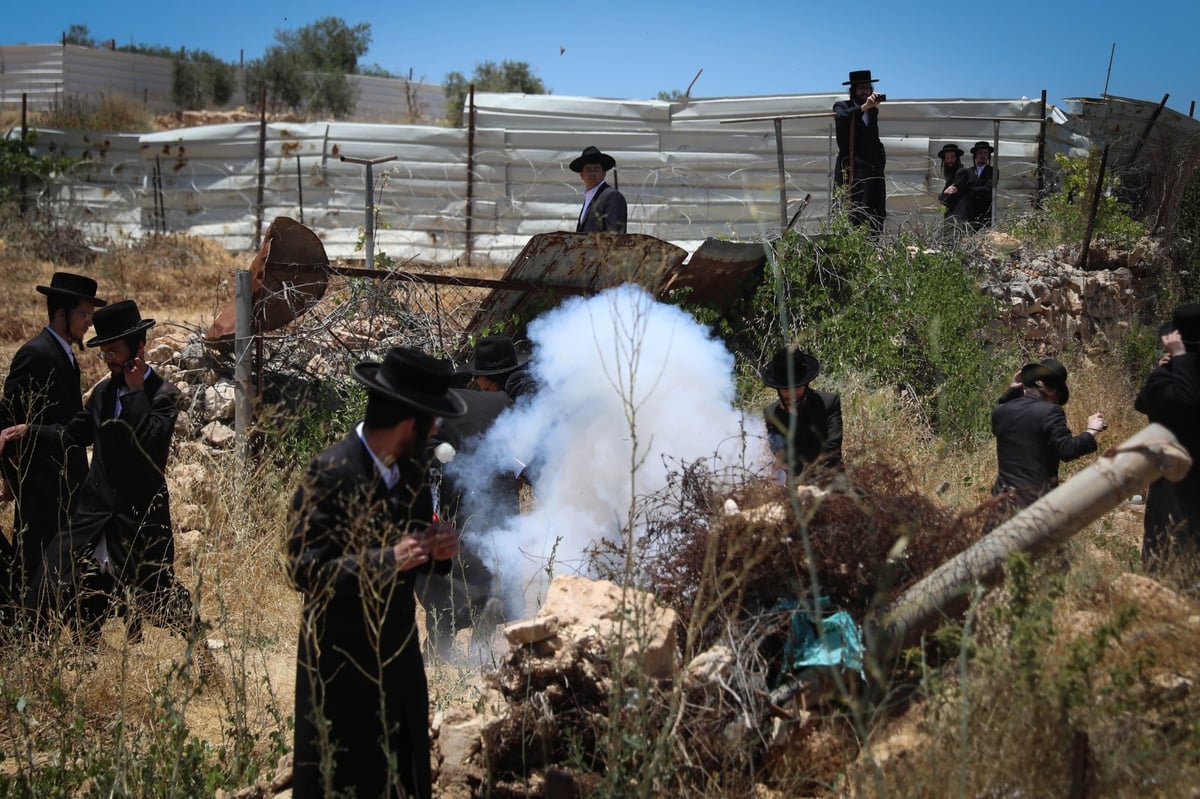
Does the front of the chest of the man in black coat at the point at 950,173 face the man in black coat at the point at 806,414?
yes

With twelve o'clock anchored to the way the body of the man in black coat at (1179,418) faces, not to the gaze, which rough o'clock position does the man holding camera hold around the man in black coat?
The man holding camera is roughly at 2 o'clock from the man in black coat.

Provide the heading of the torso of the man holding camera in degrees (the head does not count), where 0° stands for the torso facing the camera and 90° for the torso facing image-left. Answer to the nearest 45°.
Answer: approximately 315°

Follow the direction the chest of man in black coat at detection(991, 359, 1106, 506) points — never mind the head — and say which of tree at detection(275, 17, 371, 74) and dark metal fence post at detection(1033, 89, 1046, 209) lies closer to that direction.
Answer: the dark metal fence post

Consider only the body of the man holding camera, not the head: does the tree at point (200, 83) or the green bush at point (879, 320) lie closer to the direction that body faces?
the green bush

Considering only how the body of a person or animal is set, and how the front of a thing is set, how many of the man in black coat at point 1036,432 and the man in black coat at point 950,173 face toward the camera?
1

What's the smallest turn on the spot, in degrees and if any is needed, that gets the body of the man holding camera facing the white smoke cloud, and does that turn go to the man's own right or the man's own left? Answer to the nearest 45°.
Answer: approximately 45° to the man's own right

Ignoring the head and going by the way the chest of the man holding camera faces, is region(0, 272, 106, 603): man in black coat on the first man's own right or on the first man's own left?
on the first man's own right

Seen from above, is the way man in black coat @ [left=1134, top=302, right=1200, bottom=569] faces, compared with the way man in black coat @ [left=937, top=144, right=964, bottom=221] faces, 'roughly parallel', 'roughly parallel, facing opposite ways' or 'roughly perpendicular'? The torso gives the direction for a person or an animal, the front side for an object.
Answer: roughly perpendicular

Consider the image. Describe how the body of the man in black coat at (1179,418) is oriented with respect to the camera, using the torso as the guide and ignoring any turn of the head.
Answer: to the viewer's left
